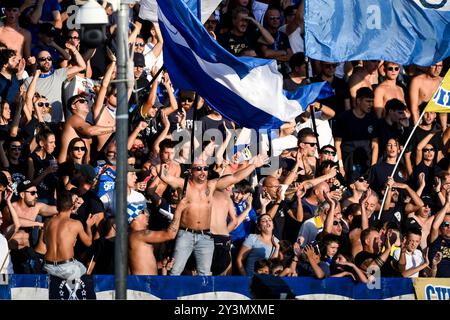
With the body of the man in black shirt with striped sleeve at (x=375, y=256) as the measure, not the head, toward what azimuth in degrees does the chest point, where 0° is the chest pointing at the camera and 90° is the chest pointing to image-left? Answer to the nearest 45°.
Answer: approximately 315°

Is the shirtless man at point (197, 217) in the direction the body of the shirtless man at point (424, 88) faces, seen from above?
no

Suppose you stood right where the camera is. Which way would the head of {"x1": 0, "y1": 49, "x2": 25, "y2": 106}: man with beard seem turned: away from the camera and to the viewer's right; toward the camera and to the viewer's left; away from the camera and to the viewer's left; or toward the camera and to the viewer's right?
toward the camera and to the viewer's right

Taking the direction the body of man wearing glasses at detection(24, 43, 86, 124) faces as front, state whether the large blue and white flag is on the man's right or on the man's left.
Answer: on the man's left

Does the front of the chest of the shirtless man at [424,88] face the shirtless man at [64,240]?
no

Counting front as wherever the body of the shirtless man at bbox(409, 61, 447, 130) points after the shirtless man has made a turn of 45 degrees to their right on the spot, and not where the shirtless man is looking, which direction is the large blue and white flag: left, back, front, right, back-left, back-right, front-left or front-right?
front-right

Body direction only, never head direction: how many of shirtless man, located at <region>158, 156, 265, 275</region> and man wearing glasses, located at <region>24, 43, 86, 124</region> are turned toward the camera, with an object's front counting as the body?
2

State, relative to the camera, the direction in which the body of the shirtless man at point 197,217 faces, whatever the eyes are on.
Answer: toward the camera

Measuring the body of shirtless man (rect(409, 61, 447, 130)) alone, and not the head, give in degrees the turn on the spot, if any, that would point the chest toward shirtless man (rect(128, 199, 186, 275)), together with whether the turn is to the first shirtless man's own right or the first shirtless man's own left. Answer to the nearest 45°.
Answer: approximately 90° to the first shirtless man's own right

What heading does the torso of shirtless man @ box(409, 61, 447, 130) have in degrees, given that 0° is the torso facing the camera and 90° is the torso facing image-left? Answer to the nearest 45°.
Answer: approximately 315°

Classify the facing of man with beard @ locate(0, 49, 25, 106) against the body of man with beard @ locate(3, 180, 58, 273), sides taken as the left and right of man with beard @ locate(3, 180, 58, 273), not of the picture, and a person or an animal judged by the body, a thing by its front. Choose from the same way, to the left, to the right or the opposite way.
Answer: the same way

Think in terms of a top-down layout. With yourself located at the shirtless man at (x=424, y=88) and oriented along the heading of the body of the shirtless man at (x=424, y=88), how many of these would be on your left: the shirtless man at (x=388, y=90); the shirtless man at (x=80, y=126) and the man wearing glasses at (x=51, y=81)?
0
